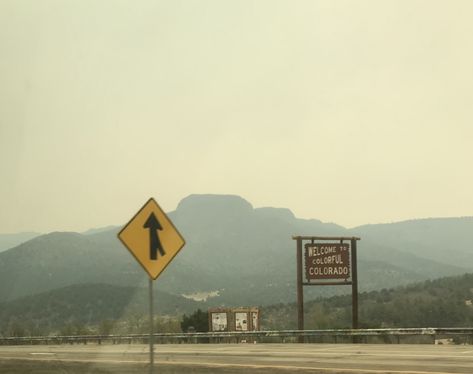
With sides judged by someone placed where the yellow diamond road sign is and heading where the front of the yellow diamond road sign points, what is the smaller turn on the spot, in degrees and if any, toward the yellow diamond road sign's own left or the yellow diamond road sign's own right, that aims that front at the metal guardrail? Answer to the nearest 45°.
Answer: approximately 135° to the yellow diamond road sign's own left

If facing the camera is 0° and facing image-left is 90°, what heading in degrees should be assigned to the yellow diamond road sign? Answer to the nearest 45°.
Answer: approximately 315°
